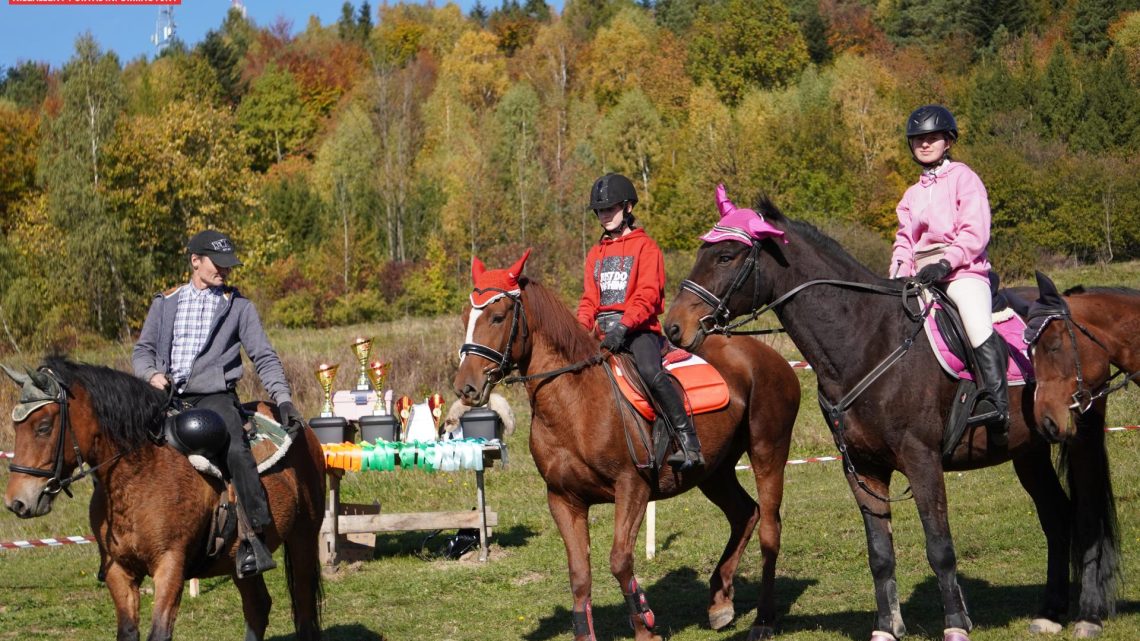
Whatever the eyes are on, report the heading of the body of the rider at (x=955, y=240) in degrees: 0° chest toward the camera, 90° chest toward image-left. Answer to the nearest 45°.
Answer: approximately 45°

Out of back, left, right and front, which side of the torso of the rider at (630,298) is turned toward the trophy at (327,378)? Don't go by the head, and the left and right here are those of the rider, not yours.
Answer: right

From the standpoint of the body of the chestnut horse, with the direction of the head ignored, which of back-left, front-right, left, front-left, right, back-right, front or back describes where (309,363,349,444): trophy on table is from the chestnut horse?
right

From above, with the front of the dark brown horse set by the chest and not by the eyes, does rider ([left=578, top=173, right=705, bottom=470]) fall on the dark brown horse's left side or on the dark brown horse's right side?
on the dark brown horse's right side

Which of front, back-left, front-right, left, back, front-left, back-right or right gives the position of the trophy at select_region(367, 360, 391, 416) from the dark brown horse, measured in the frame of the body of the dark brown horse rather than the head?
right

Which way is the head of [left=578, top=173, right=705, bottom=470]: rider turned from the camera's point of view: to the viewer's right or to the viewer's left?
to the viewer's left

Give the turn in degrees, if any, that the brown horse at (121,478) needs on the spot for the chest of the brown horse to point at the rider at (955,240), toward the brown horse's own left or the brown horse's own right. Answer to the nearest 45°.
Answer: approximately 135° to the brown horse's own left

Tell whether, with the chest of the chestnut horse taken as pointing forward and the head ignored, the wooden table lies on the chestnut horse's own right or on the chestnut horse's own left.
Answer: on the chestnut horse's own right

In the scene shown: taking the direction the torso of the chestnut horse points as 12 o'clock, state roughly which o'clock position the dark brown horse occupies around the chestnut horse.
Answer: The dark brown horse is roughly at 8 o'clock from the chestnut horse.

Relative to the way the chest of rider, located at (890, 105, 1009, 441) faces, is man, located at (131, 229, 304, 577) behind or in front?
in front

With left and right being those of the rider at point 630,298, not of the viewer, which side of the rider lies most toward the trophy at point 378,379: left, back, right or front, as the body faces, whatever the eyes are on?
right

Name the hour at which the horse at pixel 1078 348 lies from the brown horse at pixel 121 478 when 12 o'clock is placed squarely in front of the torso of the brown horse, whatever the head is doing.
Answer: The horse is roughly at 8 o'clock from the brown horse.
